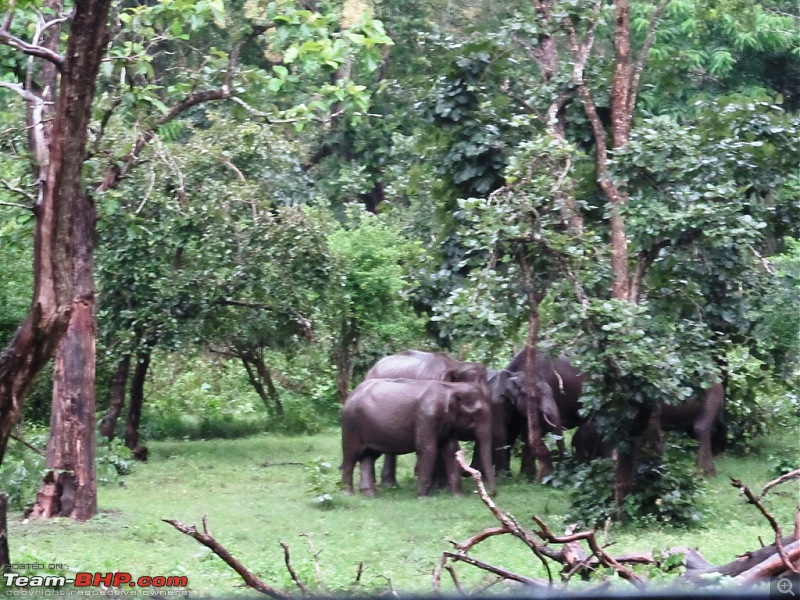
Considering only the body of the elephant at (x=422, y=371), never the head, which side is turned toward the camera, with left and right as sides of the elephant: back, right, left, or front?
right

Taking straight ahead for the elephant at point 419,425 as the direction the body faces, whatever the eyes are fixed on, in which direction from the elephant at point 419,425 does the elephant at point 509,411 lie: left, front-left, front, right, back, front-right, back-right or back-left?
front-left

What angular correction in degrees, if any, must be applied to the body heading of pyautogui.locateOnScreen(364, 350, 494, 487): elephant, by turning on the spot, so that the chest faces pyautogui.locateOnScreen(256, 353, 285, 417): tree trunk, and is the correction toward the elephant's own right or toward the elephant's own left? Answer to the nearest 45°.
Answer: approximately 135° to the elephant's own left

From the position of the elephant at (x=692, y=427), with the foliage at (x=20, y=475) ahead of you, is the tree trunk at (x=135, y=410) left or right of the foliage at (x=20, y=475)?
right

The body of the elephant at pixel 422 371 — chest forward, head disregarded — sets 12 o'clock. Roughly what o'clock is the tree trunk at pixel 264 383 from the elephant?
The tree trunk is roughly at 8 o'clock from the elephant.

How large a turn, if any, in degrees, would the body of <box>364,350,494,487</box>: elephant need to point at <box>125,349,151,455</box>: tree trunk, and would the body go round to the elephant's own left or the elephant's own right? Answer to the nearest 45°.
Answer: approximately 135° to the elephant's own left

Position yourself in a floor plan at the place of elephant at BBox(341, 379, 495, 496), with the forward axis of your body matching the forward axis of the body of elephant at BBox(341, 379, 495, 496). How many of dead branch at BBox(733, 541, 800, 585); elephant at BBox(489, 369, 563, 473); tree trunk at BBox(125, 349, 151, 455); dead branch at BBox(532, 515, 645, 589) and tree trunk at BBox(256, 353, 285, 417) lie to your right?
2

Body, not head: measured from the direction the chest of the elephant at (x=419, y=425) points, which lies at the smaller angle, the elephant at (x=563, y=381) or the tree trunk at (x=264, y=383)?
the elephant

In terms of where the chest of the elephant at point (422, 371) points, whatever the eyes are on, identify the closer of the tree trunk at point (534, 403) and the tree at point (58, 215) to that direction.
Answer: the tree trunk

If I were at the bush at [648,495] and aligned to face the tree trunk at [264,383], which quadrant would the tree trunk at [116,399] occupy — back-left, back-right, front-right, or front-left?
front-left

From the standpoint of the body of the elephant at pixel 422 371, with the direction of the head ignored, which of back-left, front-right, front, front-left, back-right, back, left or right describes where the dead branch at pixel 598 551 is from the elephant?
right

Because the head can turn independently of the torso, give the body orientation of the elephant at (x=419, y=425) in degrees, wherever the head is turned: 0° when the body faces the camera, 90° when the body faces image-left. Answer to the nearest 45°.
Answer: approximately 270°

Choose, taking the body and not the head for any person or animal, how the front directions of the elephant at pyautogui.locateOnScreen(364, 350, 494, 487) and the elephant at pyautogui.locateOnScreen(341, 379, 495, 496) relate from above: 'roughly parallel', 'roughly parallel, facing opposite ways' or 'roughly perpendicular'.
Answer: roughly parallel

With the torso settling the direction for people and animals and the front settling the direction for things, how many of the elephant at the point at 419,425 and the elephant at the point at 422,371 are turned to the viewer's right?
2

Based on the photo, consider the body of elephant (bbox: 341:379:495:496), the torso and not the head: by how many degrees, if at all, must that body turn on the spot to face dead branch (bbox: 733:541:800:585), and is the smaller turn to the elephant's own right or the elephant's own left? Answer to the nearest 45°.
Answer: approximately 90° to the elephant's own right
